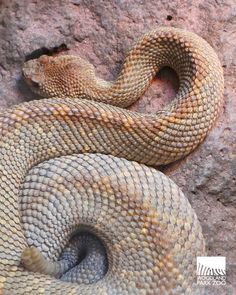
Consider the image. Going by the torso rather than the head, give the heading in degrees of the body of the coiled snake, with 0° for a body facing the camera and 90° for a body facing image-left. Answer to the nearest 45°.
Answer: approximately 90°
